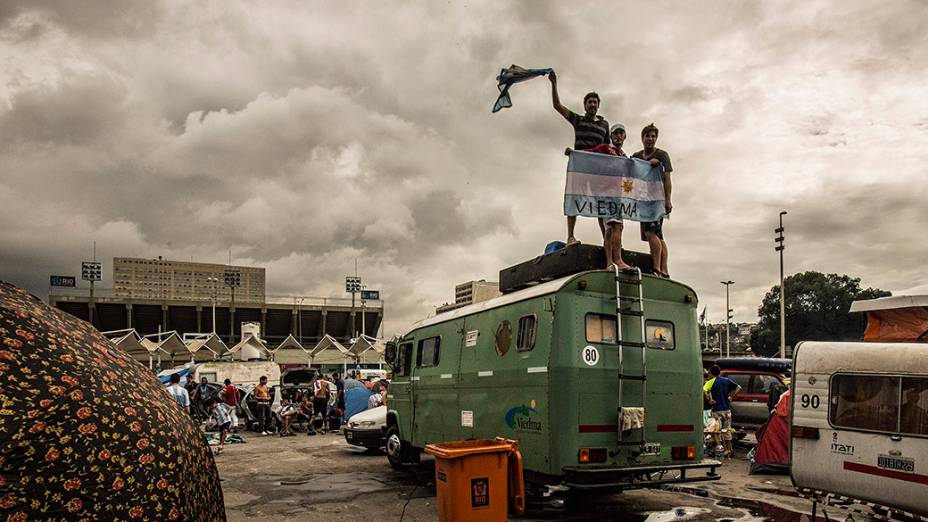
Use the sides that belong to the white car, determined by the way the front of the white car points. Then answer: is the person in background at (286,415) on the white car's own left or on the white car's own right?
on the white car's own right

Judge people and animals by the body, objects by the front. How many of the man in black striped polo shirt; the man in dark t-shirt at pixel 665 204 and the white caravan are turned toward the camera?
2

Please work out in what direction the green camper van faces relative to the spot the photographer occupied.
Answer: facing away from the viewer and to the left of the viewer

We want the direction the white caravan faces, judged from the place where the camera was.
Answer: facing away from the viewer and to the right of the viewer

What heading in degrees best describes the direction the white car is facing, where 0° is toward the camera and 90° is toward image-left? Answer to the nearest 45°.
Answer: approximately 45°

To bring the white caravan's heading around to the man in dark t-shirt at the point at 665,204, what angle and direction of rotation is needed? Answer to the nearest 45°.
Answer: approximately 90° to its left

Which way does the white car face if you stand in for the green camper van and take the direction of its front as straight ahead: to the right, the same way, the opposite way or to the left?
to the left
